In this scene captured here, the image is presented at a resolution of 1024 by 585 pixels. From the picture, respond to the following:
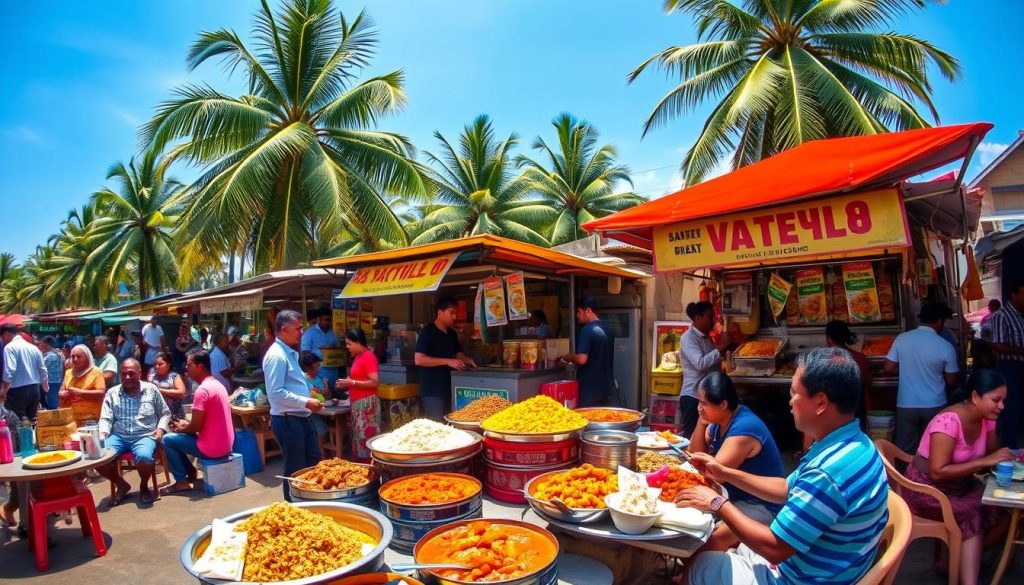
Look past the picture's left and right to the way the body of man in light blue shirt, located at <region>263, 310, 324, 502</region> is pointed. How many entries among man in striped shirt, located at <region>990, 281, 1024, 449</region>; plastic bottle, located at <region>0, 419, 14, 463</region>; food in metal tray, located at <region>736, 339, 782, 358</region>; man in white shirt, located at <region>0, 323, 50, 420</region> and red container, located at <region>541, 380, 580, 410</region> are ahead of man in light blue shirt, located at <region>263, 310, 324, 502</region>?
3

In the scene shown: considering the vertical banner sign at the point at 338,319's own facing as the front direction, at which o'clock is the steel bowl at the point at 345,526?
The steel bowl is roughly at 12 o'clock from the vertical banner sign.

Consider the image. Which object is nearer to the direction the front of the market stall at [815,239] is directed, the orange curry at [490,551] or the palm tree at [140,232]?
the orange curry

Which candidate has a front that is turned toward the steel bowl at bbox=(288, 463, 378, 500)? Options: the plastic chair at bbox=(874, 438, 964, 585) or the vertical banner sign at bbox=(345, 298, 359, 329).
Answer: the vertical banner sign

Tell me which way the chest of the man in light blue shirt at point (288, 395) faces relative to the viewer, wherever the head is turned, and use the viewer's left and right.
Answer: facing to the right of the viewer

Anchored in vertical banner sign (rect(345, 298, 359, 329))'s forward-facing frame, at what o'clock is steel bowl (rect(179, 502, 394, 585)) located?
The steel bowl is roughly at 12 o'clock from the vertical banner sign.

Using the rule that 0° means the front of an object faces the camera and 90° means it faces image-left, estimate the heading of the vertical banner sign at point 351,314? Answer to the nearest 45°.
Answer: approximately 0°

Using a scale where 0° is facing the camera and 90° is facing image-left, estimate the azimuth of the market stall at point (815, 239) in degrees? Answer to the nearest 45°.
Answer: approximately 45°
